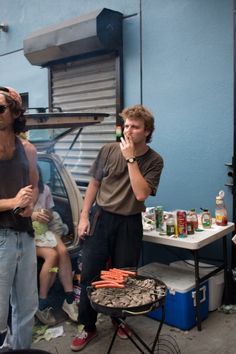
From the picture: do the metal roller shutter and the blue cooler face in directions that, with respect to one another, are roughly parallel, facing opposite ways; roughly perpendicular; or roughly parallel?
roughly parallel

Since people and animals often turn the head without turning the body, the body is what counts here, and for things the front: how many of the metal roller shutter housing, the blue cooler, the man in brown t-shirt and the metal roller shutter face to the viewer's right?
0

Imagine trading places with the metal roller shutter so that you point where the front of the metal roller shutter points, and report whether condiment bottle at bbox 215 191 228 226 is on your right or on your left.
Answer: on your left

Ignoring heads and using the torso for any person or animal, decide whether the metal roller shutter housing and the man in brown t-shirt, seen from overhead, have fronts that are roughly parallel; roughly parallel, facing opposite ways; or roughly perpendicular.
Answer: roughly parallel

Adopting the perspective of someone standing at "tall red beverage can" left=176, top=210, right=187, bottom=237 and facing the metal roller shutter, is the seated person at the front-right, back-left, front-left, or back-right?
front-left

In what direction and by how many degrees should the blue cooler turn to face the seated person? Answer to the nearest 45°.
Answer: approximately 45° to its right

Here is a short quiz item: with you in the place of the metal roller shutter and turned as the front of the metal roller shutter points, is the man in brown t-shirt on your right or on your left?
on your left

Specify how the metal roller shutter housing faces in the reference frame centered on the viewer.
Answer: facing the viewer and to the left of the viewer

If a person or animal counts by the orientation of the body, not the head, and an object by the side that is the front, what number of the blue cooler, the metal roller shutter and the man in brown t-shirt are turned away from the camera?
0
